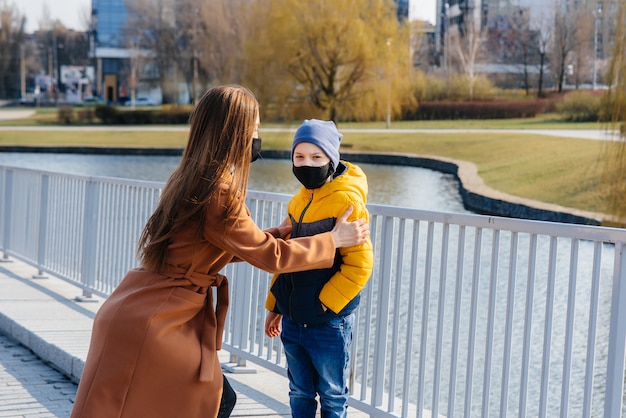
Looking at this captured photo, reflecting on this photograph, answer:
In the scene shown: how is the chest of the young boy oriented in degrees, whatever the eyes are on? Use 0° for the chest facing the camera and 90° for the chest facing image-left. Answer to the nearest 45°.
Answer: approximately 45°

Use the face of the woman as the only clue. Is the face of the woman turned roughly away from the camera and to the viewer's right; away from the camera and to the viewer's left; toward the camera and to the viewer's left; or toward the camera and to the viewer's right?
away from the camera and to the viewer's right

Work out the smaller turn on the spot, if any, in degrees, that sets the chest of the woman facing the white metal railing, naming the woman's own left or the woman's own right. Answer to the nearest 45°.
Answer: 0° — they already face it

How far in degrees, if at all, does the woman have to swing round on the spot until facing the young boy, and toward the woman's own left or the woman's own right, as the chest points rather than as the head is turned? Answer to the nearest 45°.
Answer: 0° — they already face them

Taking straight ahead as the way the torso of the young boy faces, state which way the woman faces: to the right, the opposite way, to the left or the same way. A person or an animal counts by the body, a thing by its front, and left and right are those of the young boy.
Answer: the opposite way

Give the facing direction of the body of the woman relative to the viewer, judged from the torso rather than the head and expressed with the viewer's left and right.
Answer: facing away from the viewer and to the right of the viewer
